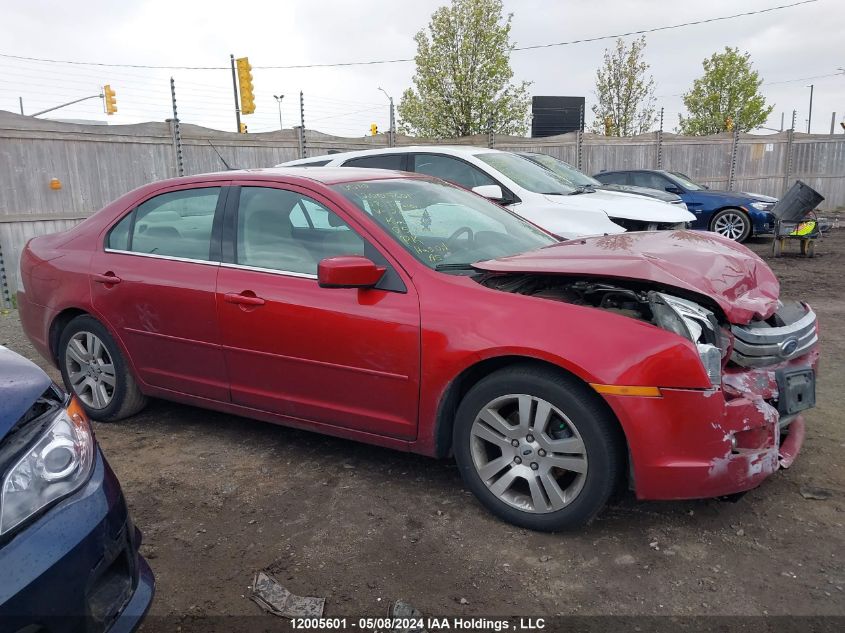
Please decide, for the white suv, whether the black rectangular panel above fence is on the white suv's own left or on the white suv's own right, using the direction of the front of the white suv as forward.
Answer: on the white suv's own left

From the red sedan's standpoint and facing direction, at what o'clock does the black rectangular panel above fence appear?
The black rectangular panel above fence is roughly at 8 o'clock from the red sedan.

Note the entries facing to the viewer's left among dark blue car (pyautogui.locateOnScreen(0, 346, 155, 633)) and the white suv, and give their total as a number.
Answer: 0

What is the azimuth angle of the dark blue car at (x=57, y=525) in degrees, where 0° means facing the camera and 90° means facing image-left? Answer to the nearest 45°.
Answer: approximately 315°

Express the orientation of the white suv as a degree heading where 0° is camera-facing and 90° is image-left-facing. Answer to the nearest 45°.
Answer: approximately 315°

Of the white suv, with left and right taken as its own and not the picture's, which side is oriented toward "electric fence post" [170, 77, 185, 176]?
back

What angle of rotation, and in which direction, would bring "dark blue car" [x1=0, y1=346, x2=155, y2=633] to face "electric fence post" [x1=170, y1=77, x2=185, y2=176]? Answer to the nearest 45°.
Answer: approximately 135° to its left

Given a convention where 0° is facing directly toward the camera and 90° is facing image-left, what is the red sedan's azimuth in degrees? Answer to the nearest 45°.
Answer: approximately 315°

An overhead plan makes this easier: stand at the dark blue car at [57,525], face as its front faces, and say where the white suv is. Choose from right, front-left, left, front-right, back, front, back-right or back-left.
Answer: left

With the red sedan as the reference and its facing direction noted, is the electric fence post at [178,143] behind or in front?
behind

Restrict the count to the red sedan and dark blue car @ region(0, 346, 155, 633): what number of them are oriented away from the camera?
0
